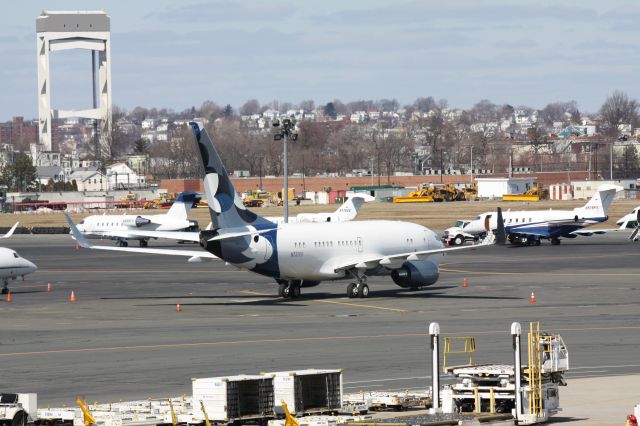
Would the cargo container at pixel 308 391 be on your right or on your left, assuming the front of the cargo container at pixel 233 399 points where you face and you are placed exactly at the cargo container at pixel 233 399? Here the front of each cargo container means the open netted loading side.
on your left

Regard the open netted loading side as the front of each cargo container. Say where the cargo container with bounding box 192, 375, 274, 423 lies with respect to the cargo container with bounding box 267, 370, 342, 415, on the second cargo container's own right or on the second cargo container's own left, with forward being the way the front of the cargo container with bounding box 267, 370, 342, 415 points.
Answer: on the second cargo container's own right

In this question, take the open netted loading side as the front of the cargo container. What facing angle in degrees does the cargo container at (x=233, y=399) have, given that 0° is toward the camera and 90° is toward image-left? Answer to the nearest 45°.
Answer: approximately 315°

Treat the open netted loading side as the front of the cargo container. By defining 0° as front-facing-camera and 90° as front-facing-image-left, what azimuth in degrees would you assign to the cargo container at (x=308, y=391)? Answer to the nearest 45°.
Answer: approximately 315°
